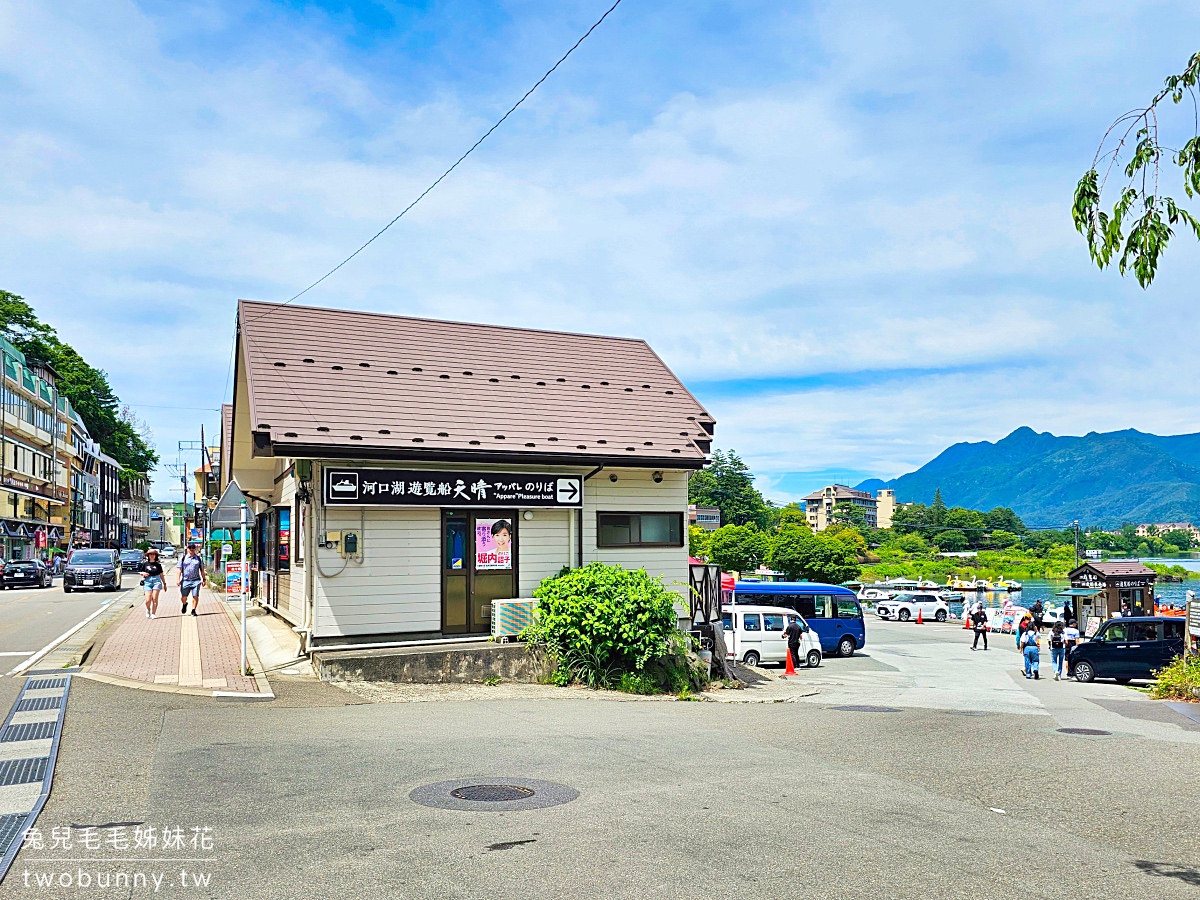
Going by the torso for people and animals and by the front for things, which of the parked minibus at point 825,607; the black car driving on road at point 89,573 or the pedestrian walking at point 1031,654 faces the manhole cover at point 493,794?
the black car driving on road at point 89,573

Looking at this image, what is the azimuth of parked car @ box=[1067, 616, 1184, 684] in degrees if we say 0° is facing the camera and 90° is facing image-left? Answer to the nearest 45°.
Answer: approximately 90°

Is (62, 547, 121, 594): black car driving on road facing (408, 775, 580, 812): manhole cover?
yes

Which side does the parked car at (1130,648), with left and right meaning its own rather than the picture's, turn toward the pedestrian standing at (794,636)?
front

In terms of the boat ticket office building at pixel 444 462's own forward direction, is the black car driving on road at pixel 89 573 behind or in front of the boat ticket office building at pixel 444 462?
behind

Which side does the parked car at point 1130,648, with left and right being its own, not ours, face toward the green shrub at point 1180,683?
left

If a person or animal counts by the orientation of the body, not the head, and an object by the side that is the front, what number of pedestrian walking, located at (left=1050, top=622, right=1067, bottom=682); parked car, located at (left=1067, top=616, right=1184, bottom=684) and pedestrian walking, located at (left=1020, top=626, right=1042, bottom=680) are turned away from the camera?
2

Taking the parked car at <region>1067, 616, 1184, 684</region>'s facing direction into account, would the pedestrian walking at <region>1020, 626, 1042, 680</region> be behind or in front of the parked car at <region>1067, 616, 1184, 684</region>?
in front

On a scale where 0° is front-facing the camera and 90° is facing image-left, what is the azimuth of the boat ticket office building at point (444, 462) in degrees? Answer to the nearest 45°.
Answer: approximately 0°

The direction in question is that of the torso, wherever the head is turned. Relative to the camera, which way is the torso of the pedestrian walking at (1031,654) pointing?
away from the camera

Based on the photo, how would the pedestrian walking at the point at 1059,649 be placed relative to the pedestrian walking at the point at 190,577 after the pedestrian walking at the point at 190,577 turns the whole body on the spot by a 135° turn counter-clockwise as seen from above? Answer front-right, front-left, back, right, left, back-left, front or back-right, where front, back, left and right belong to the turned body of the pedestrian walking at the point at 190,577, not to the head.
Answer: front-right

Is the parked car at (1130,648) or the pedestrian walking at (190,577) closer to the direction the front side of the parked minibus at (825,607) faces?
the parked car

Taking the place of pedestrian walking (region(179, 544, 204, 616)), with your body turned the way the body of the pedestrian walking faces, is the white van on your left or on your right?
on your left

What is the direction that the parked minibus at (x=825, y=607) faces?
to the viewer's right
